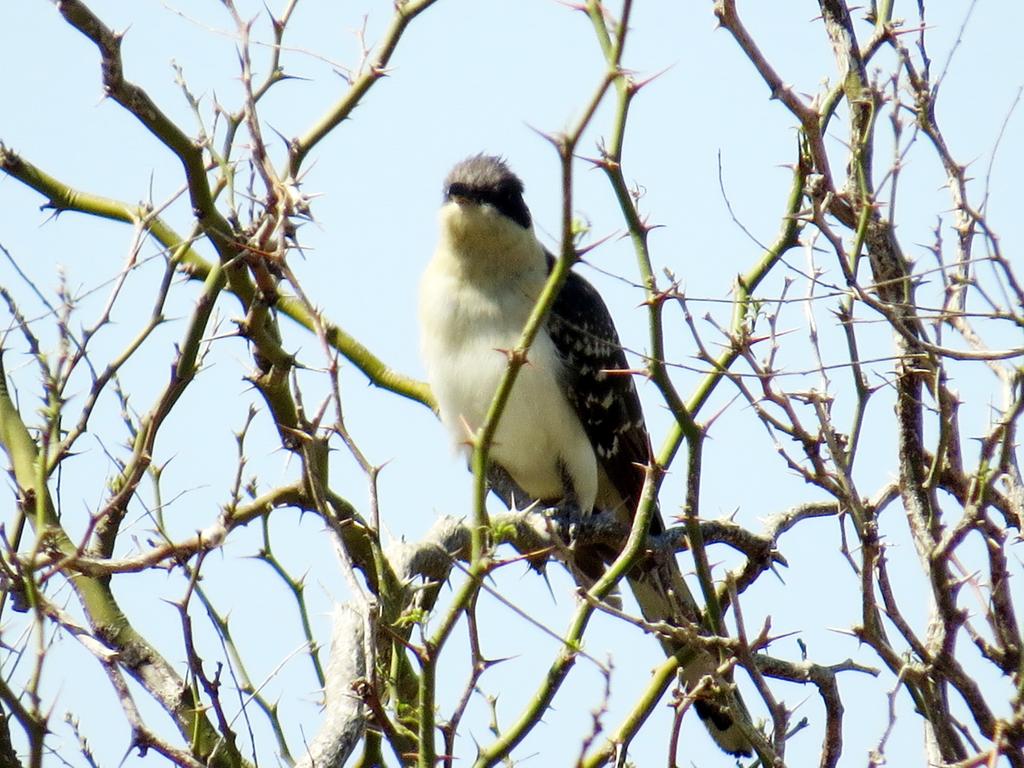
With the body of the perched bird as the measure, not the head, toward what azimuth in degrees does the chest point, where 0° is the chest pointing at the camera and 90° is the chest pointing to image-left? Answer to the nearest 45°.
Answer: approximately 45°
